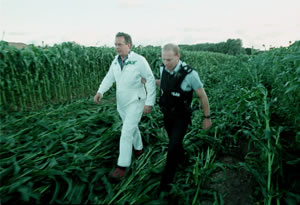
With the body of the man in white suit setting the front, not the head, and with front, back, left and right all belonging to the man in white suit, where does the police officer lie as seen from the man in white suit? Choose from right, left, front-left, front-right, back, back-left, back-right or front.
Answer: left

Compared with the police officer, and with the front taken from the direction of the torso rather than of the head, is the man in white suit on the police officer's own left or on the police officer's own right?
on the police officer's own right

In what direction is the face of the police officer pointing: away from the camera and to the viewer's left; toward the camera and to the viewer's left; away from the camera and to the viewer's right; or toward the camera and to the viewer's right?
toward the camera and to the viewer's left

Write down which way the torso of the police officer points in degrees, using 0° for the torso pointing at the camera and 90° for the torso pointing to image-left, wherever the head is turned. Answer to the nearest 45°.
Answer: approximately 45°

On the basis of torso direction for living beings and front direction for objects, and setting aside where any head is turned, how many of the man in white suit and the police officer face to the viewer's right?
0
